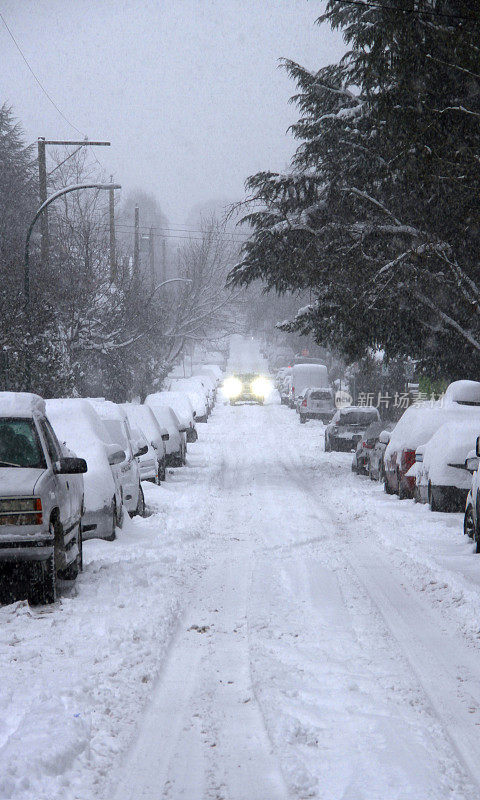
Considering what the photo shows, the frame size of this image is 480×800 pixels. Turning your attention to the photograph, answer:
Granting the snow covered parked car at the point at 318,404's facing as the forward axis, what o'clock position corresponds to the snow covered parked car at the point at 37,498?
the snow covered parked car at the point at 37,498 is roughly at 6 o'clock from the snow covered parked car at the point at 318,404.

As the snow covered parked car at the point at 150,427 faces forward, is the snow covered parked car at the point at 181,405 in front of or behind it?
behind

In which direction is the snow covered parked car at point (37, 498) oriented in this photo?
toward the camera

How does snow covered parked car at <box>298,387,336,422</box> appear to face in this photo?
away from the camera

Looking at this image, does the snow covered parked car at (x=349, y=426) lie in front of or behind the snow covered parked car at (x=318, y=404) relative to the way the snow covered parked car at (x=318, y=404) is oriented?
behind

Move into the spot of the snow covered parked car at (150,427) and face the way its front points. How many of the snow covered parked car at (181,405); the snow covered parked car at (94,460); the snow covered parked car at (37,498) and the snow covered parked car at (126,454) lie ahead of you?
3

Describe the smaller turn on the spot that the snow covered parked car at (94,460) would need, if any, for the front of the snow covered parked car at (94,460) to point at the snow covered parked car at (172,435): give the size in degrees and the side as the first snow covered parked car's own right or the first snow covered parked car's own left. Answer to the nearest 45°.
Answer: approximately 180°

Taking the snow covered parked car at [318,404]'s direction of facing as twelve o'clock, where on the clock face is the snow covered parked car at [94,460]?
the snow covered parked car at [94,460] is roughly at 6 o'clock from the snow covered parked car at [318,404].

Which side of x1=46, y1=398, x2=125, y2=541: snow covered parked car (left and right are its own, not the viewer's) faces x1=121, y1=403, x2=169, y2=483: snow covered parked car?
back

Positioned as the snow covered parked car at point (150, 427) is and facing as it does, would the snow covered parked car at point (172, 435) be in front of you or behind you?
behind

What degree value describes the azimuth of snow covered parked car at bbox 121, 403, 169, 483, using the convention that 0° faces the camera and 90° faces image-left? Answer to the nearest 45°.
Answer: approximately 0°
